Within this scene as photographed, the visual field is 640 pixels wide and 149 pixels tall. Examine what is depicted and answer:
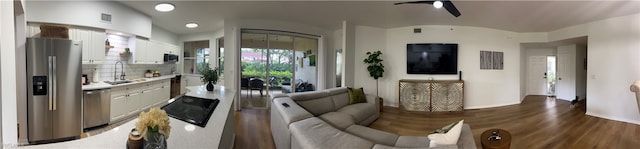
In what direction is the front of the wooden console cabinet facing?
toward the camera

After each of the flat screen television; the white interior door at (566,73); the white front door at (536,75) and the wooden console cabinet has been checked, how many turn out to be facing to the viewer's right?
0

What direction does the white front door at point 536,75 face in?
toward the camera

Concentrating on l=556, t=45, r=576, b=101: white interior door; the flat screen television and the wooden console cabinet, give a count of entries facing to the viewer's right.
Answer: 0

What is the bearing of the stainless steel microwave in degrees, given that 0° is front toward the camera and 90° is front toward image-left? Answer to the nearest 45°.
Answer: approximately 315°

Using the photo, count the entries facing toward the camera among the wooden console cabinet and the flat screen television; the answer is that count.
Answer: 2

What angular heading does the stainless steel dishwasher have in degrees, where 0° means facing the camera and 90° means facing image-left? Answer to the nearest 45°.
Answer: approximately 315°

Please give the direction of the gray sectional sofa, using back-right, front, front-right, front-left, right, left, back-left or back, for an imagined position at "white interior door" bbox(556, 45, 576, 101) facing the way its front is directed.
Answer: front-left

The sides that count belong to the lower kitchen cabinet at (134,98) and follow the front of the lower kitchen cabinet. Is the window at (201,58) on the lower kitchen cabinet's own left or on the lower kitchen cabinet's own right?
on the lower kitchen cabinet's own left

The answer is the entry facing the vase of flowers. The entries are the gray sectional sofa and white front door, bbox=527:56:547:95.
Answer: the white front door

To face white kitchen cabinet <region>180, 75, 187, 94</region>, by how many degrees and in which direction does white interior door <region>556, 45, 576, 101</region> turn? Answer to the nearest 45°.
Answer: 0° — it already faces it

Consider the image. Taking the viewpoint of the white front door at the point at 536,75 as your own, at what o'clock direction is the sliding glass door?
The sliding glass door is roughly at 1 o'clock from the white front door.

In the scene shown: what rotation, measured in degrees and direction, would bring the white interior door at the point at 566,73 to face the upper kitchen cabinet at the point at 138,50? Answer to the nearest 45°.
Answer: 0° — it already faces it
